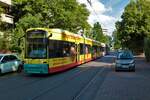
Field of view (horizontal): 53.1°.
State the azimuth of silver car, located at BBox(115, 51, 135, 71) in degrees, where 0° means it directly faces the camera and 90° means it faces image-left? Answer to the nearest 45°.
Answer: approximately 0°

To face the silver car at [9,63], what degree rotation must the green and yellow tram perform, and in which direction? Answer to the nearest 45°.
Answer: approximately 90° to its right

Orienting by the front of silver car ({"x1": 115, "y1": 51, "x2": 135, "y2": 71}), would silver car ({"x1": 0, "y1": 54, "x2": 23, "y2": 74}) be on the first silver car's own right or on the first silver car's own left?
on the first silver car's own right
